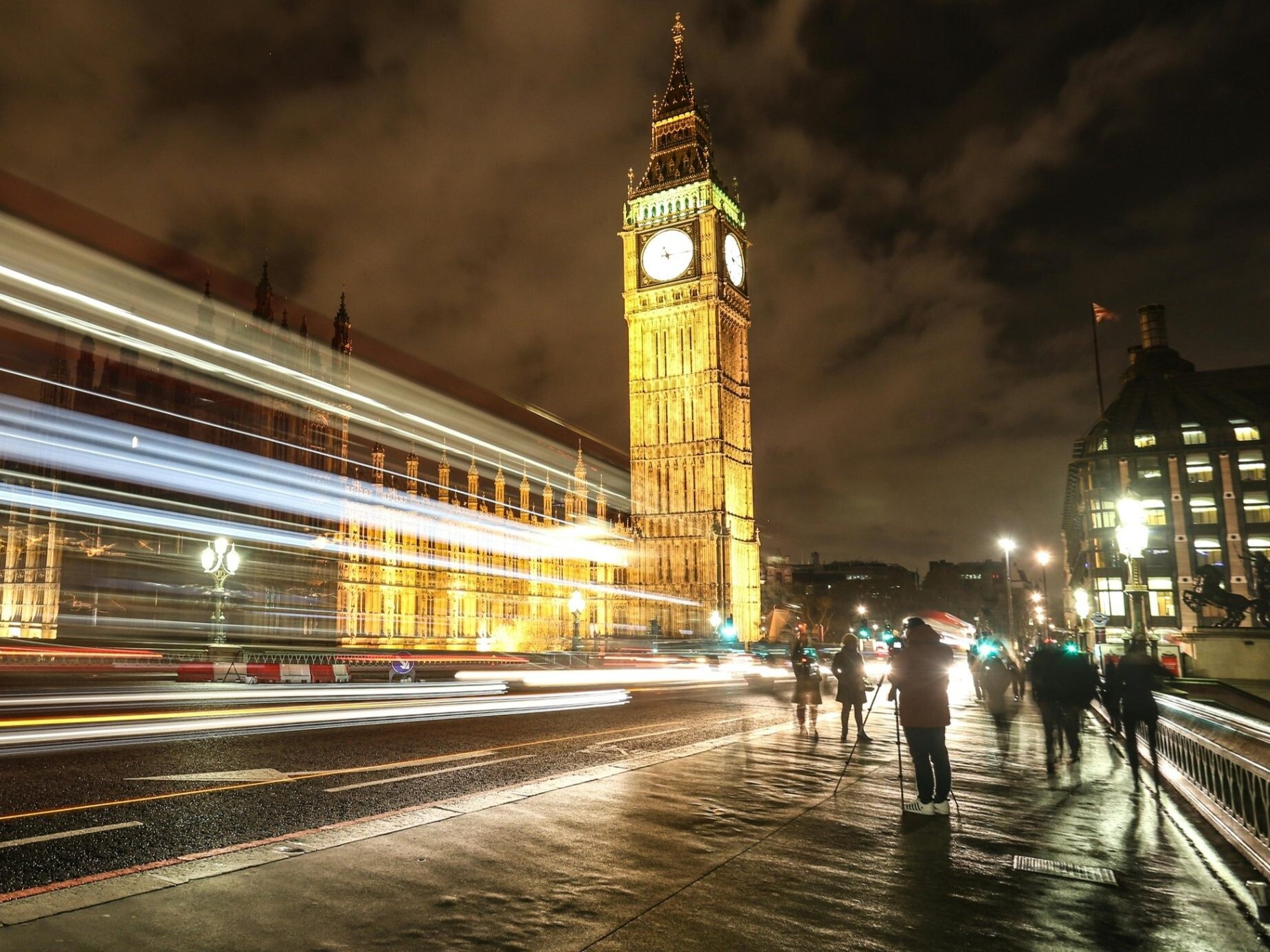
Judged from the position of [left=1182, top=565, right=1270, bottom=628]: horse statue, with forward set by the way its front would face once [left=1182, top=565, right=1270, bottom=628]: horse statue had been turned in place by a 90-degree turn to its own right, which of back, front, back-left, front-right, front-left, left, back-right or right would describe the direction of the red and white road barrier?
back-left

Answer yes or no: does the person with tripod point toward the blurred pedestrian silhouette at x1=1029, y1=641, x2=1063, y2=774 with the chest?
no

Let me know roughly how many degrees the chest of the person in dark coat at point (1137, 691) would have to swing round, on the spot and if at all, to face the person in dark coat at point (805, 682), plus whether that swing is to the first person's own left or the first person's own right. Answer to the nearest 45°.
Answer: approximately 45° to the first person's own left

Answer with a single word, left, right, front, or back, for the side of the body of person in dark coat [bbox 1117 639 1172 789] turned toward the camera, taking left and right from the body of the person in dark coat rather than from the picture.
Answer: back

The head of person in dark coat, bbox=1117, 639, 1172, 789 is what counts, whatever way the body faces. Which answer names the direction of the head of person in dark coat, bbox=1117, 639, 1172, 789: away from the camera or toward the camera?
away from the camera

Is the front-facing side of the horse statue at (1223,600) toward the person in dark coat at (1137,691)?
no

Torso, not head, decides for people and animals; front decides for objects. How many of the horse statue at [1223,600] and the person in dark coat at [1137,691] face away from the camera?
1

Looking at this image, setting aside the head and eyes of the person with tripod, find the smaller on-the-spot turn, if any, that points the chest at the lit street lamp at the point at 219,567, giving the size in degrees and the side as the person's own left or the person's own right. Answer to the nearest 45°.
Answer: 0° — they already face it

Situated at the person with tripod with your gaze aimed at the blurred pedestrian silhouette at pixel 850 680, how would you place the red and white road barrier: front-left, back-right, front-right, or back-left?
front-left

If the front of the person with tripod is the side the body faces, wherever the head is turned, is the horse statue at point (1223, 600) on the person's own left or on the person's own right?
on the person's own right

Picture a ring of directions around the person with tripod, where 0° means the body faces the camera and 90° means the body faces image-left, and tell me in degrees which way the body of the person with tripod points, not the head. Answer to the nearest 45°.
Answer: approximately 135°

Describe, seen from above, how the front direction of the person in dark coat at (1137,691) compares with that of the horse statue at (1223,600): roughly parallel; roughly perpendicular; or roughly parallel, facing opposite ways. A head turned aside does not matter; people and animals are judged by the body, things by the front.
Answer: roughly perpendicular

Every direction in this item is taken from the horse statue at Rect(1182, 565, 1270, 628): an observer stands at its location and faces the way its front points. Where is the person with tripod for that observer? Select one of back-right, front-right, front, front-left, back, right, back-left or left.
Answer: left

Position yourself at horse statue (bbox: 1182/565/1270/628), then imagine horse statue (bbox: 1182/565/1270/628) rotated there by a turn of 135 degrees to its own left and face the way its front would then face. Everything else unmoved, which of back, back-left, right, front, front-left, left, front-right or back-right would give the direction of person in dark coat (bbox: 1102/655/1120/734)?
front-right

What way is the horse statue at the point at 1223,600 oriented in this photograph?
to the viewer's left
